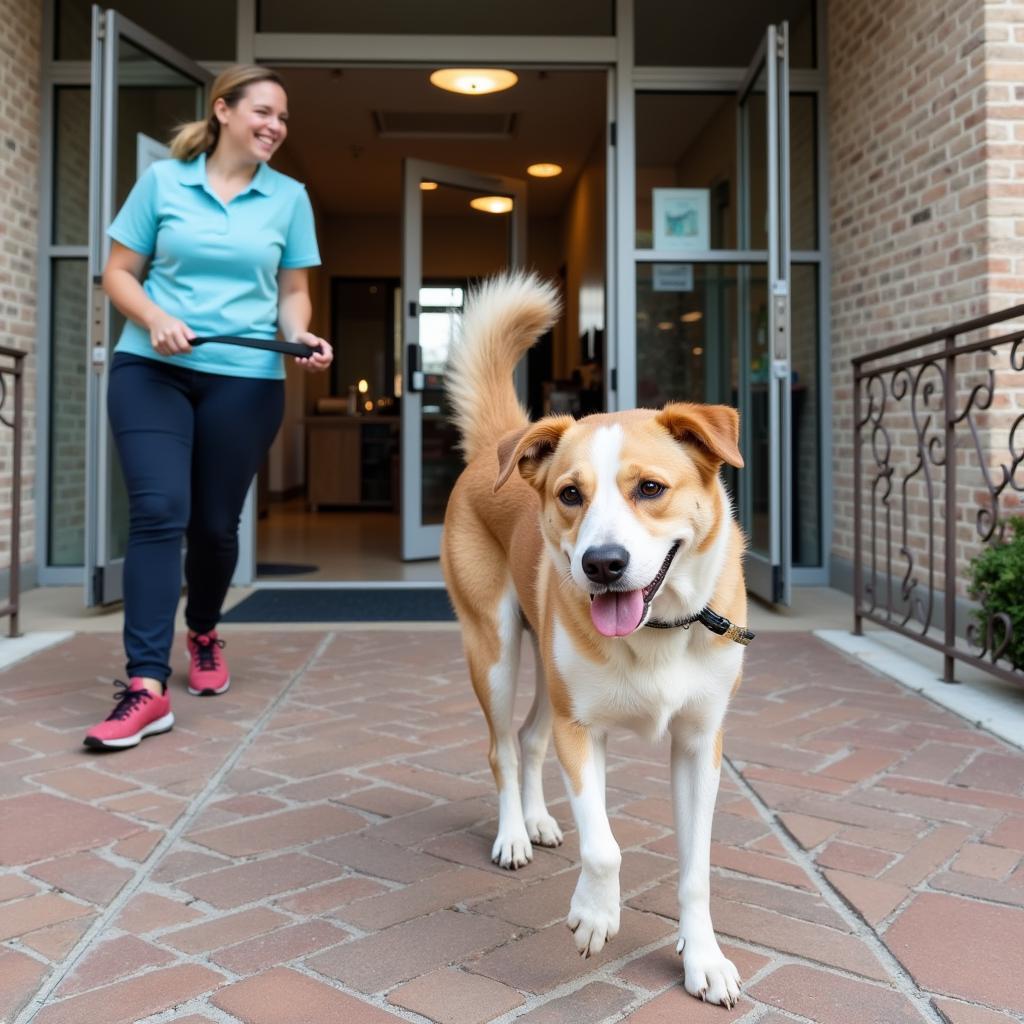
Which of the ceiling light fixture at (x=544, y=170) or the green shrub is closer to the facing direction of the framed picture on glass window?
the green shrub

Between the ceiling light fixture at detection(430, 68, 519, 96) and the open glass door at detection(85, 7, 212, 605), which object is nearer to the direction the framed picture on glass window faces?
the open glass door

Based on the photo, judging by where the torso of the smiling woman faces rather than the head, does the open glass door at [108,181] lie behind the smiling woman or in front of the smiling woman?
behind

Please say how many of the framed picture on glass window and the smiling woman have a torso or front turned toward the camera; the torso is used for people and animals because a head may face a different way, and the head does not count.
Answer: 2

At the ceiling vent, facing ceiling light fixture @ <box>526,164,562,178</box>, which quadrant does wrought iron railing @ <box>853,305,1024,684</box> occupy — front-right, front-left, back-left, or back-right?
back-right

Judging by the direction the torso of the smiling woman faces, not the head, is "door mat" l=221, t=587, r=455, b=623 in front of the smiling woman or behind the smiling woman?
behind

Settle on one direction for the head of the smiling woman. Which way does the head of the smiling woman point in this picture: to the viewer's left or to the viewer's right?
to the viewer's right

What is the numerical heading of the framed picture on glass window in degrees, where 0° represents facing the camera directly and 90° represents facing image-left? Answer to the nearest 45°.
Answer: approximately 0°

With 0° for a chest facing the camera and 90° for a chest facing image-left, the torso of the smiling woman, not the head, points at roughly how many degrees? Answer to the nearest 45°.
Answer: approximately 0°
